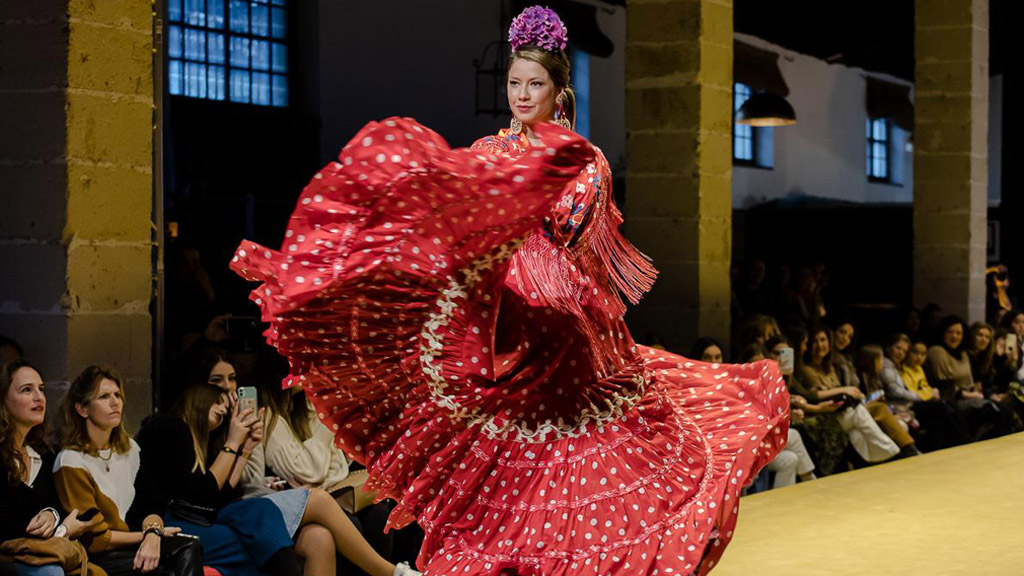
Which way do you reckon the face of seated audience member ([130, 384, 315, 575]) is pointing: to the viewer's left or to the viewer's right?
to the viewer's right

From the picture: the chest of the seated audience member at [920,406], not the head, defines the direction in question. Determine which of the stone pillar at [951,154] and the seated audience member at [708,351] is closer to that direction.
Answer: the seated audience member

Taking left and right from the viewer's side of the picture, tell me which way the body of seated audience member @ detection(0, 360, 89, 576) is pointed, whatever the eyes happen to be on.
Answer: facing the viewer and to the right of the viewer

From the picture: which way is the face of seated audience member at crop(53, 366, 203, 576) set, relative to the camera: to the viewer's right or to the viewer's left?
to the viewer's right
